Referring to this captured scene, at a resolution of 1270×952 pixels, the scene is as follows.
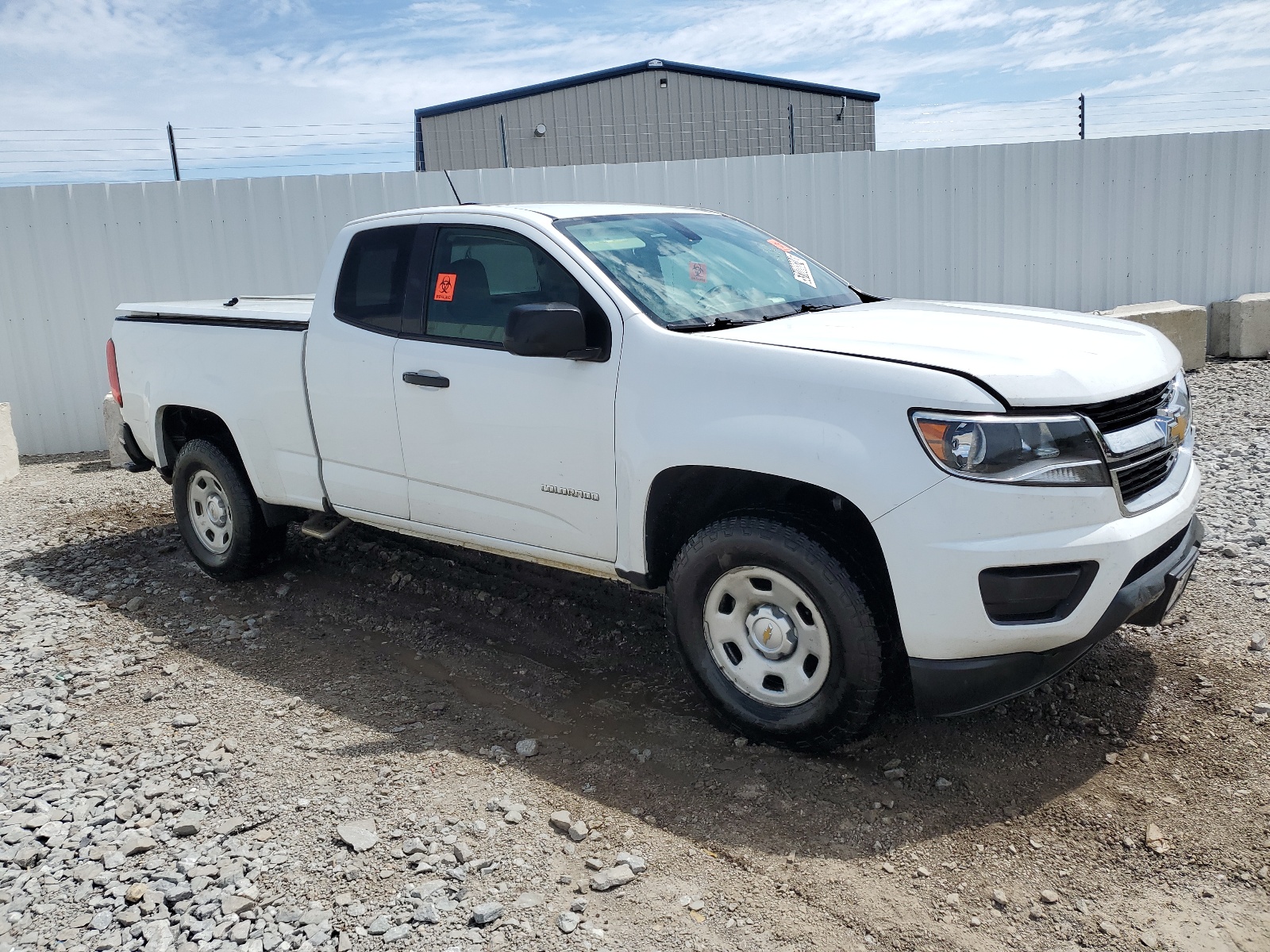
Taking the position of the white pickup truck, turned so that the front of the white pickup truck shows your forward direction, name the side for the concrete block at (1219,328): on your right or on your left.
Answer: on your left

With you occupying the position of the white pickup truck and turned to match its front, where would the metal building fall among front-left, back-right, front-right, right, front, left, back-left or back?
back-left

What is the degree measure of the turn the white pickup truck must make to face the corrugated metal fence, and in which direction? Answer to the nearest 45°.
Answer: approximately 135° to its left

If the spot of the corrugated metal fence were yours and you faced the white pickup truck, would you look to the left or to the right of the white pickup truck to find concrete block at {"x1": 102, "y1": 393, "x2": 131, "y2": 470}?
right

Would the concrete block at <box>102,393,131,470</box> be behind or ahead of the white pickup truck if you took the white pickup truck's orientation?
behind

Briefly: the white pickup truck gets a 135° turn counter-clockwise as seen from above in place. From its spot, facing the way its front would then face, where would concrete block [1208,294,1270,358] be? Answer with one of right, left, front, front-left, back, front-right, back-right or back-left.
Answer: front-right

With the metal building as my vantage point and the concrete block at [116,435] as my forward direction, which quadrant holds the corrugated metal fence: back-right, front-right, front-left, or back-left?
front-left

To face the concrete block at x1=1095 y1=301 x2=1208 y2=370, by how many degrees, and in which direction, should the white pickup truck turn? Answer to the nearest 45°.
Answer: approximately 90° to its left

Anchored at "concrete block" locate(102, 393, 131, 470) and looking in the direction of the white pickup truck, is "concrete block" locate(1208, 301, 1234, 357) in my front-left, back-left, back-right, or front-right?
front-left

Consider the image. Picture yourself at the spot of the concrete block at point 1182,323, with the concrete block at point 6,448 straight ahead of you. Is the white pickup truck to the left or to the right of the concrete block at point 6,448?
left

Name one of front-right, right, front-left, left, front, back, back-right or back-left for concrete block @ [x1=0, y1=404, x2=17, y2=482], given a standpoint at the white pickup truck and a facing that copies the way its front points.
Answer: back

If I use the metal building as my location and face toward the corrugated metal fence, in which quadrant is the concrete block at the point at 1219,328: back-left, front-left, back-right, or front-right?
front-left
